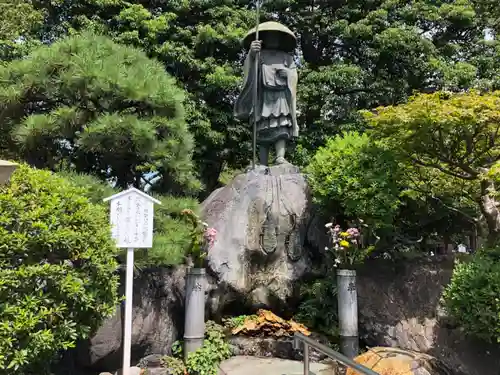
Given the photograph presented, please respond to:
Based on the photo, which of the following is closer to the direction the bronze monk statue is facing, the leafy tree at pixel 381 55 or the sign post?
the sign post

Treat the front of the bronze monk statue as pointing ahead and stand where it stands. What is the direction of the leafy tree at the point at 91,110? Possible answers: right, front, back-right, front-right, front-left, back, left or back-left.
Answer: front-right

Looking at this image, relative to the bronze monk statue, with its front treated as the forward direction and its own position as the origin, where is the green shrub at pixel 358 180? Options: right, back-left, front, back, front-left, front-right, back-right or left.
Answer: front-left

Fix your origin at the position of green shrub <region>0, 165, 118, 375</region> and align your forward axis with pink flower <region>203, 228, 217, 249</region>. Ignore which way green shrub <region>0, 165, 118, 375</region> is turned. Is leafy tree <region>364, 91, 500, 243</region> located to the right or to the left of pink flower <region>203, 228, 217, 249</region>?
right

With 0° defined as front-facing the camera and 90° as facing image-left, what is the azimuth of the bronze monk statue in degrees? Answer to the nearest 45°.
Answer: approximately 0°

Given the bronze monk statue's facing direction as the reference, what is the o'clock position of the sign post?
The sign post is roughly at 1 o'clock from the bronze monk statue.

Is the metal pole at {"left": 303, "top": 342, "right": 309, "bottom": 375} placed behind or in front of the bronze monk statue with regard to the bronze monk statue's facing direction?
in front

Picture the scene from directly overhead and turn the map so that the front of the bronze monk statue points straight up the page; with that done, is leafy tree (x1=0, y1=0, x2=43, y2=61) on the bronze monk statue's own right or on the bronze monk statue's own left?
on the bronze monk statue's own right
